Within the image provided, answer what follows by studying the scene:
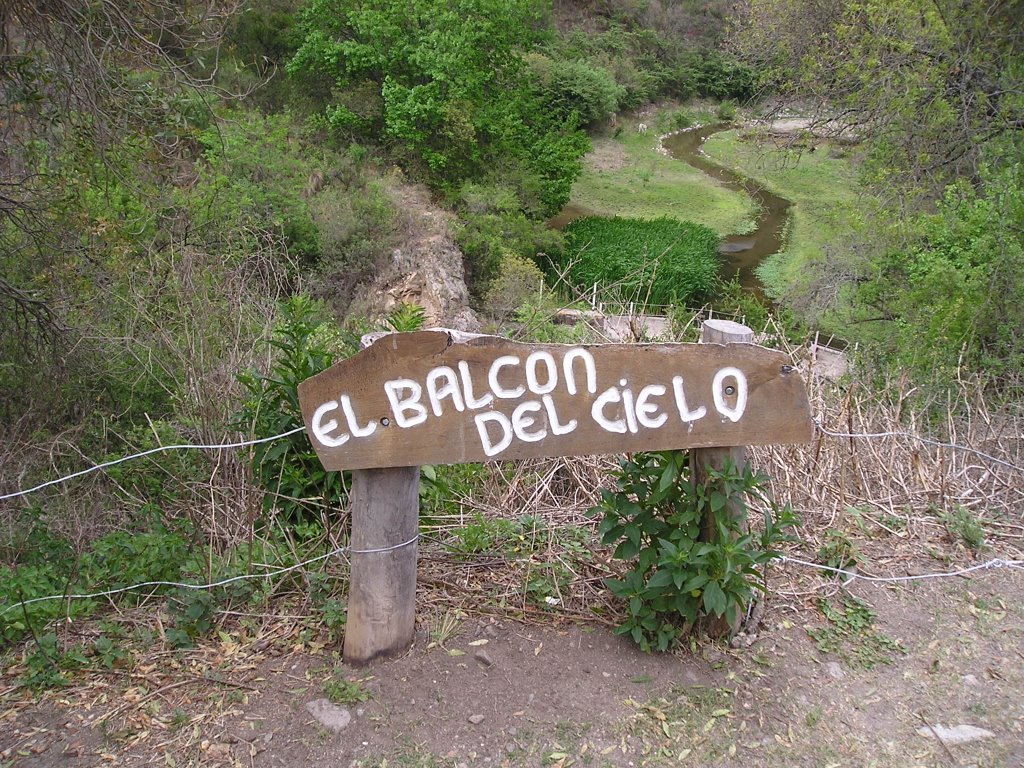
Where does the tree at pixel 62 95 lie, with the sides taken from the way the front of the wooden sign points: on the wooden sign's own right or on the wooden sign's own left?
on the wooden sign's own right

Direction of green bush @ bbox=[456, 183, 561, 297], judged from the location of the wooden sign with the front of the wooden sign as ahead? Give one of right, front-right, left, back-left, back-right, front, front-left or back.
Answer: back

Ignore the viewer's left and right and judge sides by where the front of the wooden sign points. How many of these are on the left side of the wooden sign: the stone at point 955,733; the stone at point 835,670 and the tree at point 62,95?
2

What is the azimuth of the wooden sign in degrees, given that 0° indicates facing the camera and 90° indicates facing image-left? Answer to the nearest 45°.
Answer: approximately 0°

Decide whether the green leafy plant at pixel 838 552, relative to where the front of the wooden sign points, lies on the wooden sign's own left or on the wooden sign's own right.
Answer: on the wooden sign's own left

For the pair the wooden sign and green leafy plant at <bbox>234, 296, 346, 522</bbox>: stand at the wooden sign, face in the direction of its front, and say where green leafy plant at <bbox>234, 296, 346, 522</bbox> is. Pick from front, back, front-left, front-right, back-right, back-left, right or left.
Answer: back-right

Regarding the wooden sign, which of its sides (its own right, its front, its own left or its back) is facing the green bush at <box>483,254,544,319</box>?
back

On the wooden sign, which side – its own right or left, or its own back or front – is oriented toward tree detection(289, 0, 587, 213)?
back

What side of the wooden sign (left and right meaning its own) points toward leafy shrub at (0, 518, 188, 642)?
right

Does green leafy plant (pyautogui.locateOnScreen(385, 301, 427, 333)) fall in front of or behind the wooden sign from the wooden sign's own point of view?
behind

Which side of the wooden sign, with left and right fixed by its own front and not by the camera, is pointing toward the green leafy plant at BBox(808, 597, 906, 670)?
left

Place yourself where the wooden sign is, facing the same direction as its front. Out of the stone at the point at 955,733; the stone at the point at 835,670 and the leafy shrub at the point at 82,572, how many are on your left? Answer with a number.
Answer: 2

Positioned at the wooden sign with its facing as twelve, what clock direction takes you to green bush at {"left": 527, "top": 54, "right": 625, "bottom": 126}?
The green bush is roughly at 6 o'clock from the wooden sign.

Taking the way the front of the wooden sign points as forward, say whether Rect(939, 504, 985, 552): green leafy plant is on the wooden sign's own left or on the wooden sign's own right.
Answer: on the wooden sign's own left
